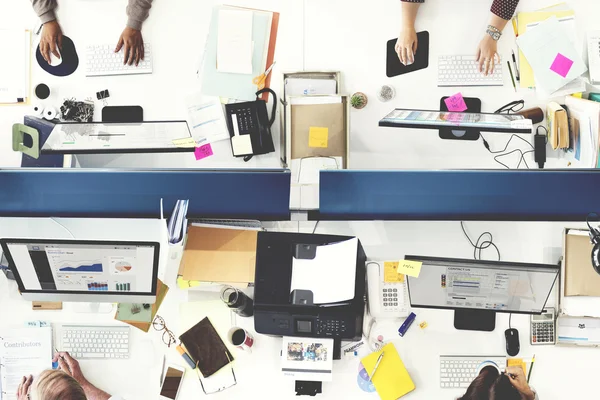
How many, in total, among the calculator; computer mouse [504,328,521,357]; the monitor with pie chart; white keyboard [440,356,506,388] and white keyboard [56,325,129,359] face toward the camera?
4

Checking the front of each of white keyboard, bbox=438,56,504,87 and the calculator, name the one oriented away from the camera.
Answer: the white keyboard

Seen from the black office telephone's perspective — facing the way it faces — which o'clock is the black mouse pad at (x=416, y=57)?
The black mouse pad is roughly at 3 o'clock from the black office telephone.

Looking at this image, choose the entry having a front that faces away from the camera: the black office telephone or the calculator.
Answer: the black office telephone

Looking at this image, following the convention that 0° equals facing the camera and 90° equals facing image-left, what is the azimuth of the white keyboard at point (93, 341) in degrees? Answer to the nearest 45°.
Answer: approximately 0°

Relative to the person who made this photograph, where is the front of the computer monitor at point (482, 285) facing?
facing the viewer

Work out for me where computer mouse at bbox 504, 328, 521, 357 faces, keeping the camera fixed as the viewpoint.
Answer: facing away from the viewer

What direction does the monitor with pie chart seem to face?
toward the camera

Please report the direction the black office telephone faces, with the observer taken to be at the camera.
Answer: facing away from the viewer

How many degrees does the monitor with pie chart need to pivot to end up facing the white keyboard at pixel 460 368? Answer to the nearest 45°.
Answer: approximately 90° to its left

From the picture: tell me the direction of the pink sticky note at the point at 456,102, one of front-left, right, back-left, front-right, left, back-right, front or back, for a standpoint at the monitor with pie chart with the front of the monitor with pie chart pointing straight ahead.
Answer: left

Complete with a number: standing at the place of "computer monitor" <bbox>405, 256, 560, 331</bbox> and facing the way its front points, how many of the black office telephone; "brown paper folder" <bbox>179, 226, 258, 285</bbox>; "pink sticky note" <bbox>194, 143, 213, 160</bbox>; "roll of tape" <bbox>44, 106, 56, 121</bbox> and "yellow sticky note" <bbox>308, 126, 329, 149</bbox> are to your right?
5
